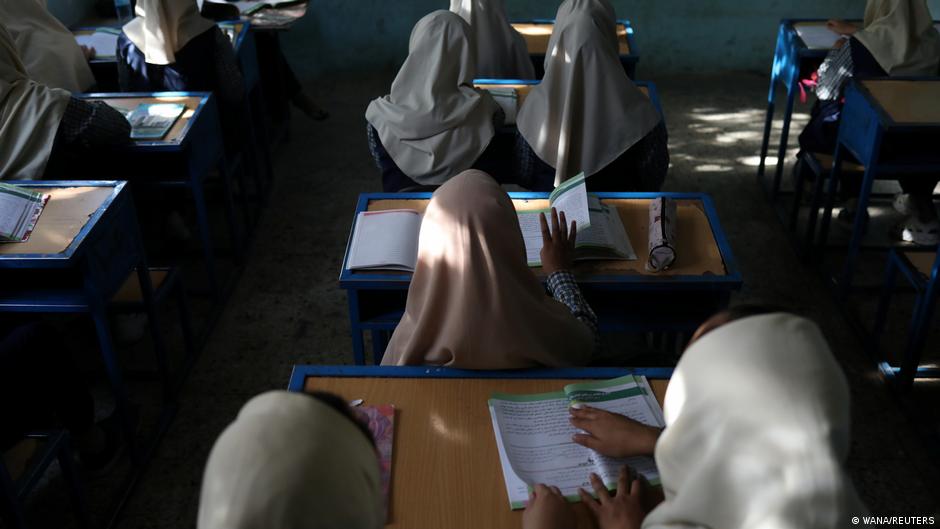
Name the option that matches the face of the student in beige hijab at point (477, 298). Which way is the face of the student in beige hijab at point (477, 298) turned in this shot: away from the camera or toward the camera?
away from the camera

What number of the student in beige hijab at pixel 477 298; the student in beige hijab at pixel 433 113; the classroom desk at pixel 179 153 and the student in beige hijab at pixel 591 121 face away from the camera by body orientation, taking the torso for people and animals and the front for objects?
3

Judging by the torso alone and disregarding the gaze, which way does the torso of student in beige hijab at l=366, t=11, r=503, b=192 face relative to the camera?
away from the camera

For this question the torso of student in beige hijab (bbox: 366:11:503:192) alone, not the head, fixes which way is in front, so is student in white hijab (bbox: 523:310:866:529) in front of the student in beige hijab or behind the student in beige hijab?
behind

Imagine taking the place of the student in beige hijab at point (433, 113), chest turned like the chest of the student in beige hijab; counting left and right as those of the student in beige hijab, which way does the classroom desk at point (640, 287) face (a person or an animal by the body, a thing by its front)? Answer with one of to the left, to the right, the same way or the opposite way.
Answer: the opposite way

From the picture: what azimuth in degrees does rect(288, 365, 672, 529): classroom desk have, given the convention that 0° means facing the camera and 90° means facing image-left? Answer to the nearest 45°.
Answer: approximately 0°

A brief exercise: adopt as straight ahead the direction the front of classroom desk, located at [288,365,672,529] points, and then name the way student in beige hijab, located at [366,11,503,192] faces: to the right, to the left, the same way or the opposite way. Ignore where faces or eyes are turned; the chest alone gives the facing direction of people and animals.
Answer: the opposite way

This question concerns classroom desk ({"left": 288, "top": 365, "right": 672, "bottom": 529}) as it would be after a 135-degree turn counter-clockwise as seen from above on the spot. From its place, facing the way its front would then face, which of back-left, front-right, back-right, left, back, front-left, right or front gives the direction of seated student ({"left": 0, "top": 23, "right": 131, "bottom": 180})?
left

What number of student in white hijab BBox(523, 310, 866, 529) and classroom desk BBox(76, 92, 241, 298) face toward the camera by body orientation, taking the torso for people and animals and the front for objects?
1

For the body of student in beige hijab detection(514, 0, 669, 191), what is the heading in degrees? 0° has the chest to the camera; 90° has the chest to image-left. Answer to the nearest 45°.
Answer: approximately 180°

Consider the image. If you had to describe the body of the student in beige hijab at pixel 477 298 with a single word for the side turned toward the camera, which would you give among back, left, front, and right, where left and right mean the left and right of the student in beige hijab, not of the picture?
back

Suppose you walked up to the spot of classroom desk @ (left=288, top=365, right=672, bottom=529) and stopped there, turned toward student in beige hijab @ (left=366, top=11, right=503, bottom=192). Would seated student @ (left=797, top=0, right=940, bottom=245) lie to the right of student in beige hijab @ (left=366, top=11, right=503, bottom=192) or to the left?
right

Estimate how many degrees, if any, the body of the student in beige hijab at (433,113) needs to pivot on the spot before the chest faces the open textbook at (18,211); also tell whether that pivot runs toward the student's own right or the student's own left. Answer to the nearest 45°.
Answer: approximately 135° to the student's own left

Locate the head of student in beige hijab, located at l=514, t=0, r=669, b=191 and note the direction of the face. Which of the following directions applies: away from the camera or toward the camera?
away from the camera
